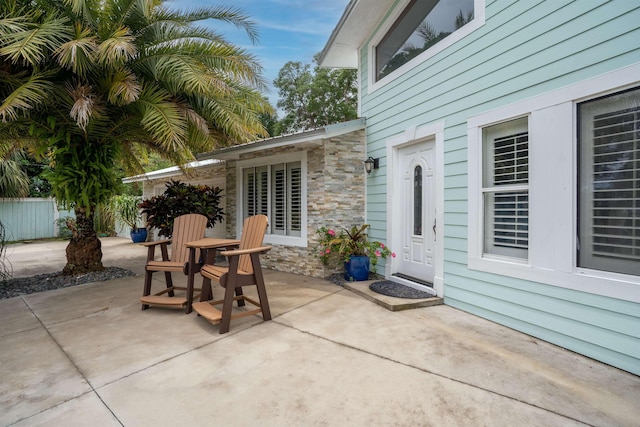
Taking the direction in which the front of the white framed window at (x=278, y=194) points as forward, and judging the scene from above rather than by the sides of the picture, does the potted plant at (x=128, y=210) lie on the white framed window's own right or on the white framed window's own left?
on the white framed window's own right

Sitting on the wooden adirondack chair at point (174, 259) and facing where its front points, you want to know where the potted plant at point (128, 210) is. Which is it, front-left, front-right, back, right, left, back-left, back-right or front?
back-right

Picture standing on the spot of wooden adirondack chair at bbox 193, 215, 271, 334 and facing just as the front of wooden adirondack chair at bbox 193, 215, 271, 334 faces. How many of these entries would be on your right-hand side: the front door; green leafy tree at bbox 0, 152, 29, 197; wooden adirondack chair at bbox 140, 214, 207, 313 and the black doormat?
2

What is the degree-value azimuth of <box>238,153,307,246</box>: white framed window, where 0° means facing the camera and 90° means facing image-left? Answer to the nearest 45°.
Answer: approximately 45°

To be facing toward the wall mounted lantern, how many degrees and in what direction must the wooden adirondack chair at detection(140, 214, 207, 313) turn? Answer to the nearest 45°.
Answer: approximately 135° to its left

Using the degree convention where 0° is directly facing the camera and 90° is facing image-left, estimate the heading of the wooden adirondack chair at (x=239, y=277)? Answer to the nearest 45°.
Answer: approximately 45°

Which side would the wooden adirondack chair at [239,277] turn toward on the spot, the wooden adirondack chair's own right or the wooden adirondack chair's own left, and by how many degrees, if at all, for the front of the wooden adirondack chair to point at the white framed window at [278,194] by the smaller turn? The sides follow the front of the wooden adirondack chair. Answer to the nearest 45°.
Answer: approximately 135° to the wooden adirondack chair's own right

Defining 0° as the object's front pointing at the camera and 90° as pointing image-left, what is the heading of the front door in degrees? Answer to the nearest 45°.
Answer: approximately 45°

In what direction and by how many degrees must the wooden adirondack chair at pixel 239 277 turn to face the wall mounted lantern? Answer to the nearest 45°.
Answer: approximately 180°

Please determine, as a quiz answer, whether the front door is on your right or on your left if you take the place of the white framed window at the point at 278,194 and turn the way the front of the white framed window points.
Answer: on your left

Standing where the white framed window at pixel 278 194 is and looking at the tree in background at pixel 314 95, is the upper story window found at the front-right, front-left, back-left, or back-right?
back-right

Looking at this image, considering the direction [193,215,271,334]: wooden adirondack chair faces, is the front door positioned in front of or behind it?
behind

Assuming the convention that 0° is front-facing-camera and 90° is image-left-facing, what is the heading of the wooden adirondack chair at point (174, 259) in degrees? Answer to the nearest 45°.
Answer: approximately 45°
